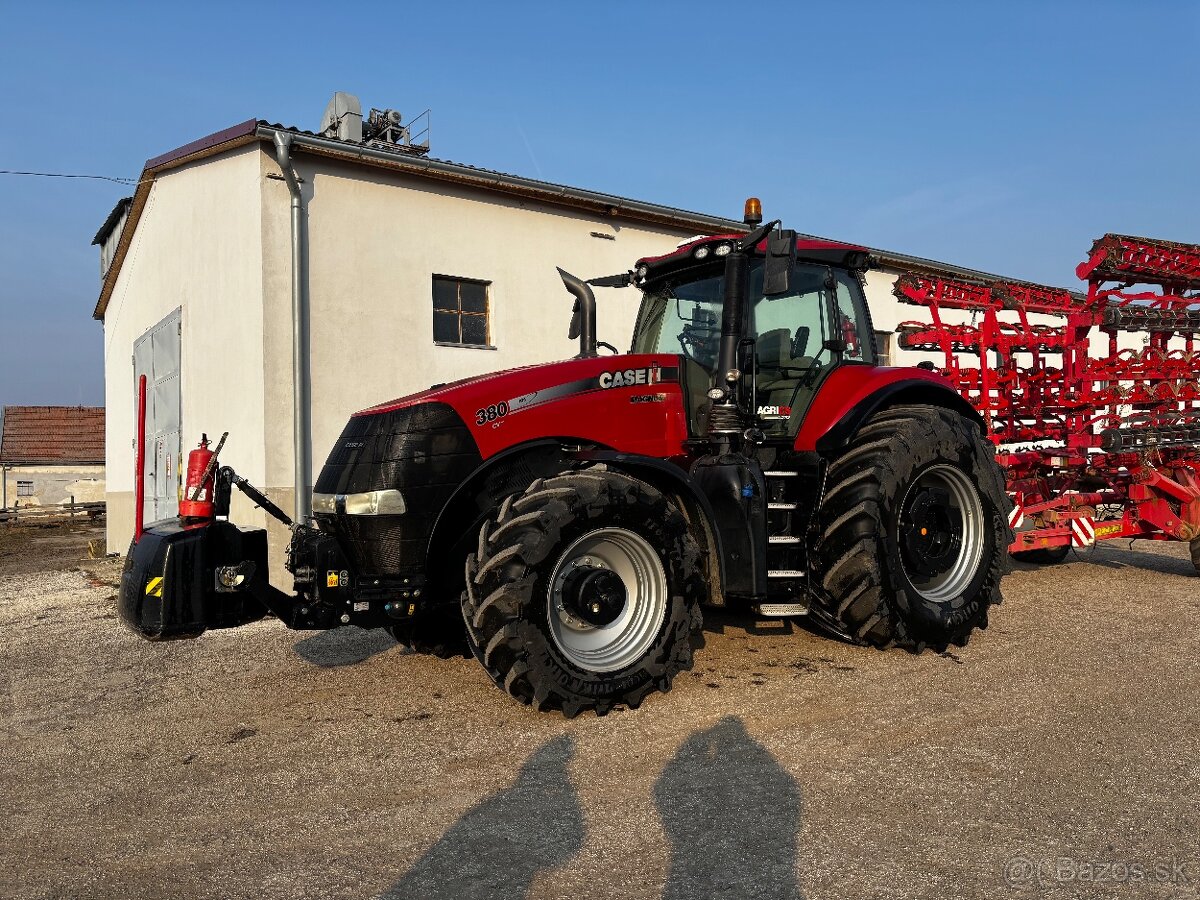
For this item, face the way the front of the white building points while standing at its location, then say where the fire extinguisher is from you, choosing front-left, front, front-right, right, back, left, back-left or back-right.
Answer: front-left

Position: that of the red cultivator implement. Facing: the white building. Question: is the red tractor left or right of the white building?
left

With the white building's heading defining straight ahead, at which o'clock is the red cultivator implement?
The red cultivator implement is roughly at 8 o'clock from the white building.

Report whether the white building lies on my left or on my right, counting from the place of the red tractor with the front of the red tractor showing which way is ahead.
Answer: on my right

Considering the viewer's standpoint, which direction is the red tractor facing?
facing the viewer and to the left of the viewer

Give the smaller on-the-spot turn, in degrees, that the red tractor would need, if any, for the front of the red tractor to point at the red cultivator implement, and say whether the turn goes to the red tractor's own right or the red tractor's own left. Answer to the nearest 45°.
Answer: approximately 180°

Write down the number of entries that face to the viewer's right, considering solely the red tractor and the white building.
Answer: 0

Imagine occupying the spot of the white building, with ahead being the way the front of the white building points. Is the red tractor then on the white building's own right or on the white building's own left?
on the white building's own left

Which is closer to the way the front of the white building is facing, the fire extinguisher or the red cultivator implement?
the fire extinguisher

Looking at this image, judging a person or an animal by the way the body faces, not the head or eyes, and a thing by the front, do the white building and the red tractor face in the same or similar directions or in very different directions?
same or similar directions
